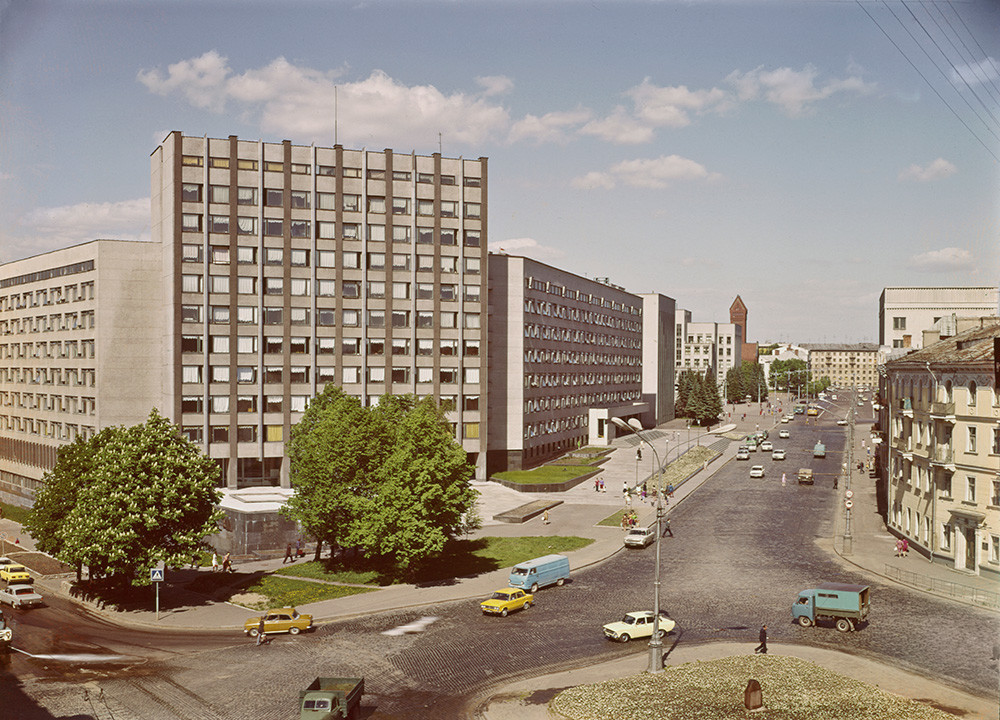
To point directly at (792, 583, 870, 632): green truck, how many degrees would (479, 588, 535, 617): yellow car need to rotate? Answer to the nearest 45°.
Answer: approximately 135° to its left

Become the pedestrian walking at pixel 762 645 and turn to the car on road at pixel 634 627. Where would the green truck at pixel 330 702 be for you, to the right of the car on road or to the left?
left

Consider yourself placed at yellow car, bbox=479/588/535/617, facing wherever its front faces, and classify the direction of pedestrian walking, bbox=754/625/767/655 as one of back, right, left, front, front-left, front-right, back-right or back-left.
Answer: left

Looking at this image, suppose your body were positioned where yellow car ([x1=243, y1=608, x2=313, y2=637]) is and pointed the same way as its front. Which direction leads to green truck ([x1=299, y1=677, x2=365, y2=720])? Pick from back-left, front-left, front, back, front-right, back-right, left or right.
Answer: left

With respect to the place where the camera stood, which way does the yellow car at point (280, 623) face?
facing to the left of the viewer

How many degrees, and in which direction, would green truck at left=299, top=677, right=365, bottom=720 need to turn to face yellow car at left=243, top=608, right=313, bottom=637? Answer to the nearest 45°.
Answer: approximately 135° to its right

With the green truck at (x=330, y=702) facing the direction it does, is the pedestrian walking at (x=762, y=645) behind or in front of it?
behind

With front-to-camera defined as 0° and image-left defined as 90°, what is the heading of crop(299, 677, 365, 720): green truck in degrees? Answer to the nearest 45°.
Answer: approximately 45°
